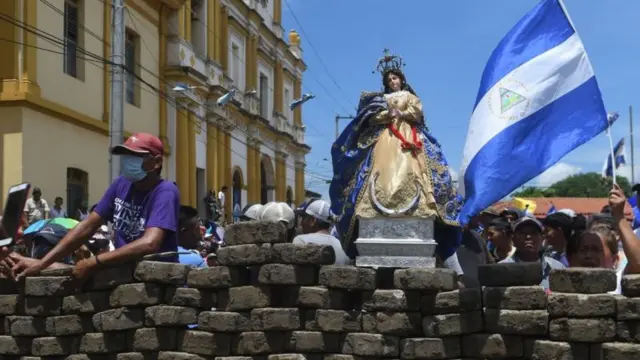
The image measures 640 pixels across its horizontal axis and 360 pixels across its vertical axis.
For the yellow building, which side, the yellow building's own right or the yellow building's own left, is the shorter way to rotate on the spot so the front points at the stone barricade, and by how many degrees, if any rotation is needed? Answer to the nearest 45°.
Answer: approximately 45° to the yellow building's own right

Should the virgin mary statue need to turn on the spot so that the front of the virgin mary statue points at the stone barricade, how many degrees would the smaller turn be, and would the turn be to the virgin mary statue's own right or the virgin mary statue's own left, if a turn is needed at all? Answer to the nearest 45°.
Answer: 0° — it already faces it

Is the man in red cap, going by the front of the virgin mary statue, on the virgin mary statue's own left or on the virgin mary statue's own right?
on the virgin mary statue's own right

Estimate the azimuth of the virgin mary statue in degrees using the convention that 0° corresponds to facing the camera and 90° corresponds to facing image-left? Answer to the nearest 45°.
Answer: approximately 0°

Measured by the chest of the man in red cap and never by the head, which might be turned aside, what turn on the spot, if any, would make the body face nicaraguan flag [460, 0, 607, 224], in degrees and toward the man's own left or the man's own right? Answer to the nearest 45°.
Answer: approximately 135° to the man's own left

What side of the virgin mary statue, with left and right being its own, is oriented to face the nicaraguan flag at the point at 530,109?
left

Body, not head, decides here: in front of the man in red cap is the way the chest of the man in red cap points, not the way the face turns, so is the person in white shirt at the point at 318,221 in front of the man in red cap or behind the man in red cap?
behind

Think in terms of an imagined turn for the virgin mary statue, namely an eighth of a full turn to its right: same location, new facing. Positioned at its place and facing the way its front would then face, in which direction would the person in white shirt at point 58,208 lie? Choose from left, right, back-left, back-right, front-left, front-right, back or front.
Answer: right

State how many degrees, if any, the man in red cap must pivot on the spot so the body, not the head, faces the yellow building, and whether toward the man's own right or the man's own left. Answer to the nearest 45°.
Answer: approximately 135° to the man's own right

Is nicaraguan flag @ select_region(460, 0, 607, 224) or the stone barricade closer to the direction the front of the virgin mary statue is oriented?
the stone barricade

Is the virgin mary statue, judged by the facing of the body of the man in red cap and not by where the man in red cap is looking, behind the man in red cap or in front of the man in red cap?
behind
